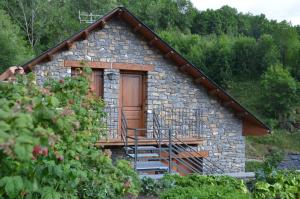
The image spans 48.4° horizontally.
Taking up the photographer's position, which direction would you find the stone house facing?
facing the viewer

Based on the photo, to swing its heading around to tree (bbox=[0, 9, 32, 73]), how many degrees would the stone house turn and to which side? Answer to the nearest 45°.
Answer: approximately 135° to its right

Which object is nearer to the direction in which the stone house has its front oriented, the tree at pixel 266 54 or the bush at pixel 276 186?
the bush

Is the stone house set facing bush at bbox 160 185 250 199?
yes

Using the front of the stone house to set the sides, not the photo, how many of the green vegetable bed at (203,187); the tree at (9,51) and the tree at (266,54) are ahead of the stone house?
1

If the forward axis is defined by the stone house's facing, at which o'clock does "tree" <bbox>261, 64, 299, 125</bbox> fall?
The tree is roughly at 7 o'clock from the stone house.

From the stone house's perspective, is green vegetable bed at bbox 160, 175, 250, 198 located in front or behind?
in front
